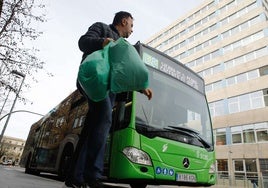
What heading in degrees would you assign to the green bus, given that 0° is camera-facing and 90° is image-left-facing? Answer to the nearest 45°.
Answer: approximately 315°

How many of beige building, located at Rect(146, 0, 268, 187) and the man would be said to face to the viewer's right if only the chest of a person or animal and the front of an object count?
1

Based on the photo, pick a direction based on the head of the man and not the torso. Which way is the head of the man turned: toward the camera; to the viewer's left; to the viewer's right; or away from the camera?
to the viewer's right

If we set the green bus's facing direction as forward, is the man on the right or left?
on its right

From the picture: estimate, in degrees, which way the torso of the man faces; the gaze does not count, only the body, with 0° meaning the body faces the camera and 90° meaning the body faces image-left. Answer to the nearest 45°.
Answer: approximately 270°
